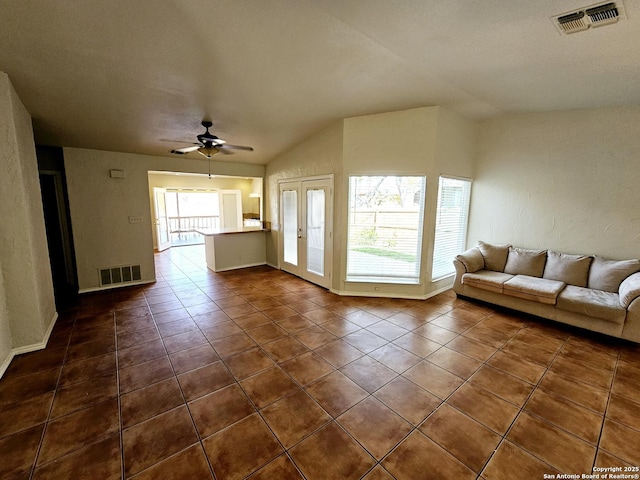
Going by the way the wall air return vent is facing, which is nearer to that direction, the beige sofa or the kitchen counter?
the beige sofa

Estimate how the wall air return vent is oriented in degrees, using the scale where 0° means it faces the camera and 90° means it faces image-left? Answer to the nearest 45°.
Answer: approximately 0°

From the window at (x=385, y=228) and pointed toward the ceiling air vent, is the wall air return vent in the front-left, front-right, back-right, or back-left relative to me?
back-right

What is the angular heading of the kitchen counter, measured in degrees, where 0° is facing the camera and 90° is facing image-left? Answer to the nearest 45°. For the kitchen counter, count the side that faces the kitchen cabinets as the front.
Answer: approximately 180°

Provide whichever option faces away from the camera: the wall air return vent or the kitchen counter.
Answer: the kitchen counter

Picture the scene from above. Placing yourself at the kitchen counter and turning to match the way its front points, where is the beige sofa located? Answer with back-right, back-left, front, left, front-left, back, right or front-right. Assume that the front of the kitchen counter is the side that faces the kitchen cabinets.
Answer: back-right

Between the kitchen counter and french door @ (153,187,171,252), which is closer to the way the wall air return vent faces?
the kitchen counter

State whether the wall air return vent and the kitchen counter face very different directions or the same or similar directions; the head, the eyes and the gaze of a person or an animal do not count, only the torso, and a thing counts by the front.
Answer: very different directions

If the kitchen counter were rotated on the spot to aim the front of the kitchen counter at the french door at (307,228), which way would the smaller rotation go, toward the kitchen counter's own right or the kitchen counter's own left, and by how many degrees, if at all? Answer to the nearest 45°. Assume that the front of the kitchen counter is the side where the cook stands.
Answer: approximately 135° to the kitchen counter's own right

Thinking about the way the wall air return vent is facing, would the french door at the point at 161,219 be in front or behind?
behind

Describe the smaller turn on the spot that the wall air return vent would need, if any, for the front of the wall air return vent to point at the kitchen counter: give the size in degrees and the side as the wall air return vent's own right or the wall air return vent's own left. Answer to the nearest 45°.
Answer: approximately 90° to the wall air return vent's own left

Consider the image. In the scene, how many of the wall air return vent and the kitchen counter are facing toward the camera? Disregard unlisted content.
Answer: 1

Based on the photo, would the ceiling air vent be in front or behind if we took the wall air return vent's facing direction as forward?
in front

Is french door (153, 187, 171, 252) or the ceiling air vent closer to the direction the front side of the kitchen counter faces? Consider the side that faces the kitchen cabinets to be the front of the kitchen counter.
the french door

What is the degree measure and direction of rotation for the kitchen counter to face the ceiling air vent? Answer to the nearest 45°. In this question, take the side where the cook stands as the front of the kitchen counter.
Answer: approximately 135° to its right
